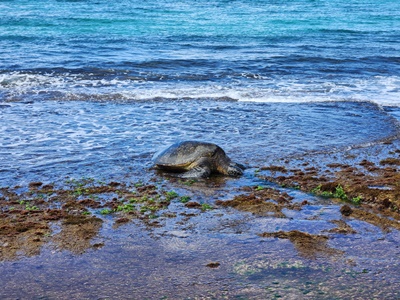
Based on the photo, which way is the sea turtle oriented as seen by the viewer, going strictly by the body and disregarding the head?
to the viewer's right
